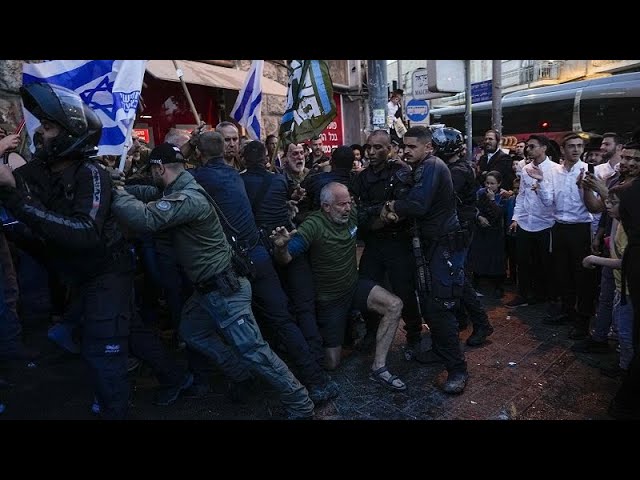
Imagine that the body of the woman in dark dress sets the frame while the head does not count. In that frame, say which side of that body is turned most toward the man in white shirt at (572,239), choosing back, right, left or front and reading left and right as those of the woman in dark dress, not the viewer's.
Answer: left

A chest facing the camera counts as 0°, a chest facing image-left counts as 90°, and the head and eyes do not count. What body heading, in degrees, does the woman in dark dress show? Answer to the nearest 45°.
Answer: approximately 45°

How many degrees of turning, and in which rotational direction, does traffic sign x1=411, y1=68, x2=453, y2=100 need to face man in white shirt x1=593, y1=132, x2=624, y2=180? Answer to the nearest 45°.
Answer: approximately 45° to its left

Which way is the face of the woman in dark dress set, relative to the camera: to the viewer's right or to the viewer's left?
to the viewer's left

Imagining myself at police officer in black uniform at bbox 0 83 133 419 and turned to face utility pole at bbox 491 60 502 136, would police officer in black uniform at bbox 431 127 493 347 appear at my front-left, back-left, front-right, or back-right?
front-right

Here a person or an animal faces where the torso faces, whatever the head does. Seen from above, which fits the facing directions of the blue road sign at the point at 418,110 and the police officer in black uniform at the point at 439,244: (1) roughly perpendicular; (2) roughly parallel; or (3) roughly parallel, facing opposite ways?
roughly perpendicular

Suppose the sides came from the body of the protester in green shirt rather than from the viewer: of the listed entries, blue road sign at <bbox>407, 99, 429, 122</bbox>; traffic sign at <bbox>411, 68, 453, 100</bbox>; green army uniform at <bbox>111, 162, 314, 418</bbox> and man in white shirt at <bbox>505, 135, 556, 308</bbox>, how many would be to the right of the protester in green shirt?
1

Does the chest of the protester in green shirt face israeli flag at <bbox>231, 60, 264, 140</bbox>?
no

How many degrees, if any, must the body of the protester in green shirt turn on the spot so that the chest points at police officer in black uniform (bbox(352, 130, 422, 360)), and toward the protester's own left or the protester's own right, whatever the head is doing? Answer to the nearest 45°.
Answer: approximately 90° to the protester's own left

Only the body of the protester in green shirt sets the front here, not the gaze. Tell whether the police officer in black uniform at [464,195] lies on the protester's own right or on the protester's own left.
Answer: on the protester's own left

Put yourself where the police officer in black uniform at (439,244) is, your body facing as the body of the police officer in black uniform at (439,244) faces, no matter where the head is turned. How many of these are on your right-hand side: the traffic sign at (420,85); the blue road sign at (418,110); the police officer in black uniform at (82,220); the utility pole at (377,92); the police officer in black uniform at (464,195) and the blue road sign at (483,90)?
5

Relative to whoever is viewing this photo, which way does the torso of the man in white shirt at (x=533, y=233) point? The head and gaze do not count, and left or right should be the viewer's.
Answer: facing the viewer and to the left of the viewer

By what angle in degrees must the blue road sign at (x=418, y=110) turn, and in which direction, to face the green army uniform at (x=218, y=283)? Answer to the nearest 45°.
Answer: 0° — it already faces it
